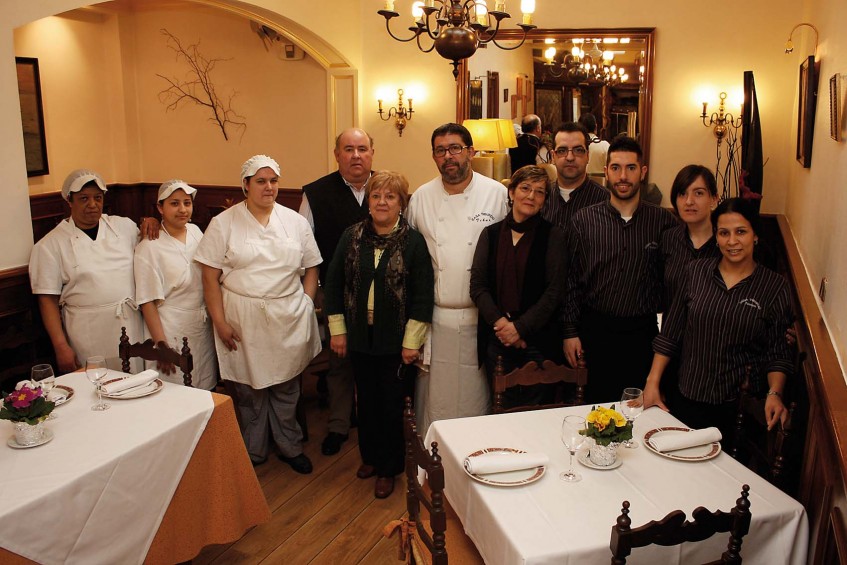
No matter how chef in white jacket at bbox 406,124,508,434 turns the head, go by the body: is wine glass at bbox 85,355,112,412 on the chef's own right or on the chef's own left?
on the chef's own right

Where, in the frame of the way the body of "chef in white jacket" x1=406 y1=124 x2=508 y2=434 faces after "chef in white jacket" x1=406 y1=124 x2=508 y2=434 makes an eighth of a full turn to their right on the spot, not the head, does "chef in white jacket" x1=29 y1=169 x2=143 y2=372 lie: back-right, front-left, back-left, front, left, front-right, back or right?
front-right

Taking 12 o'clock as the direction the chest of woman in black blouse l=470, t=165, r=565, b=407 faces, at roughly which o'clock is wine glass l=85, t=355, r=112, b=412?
The wine glass is roughly at 2 o'clock from the woman in black blouse.

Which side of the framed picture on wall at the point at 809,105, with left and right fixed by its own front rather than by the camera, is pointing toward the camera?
left

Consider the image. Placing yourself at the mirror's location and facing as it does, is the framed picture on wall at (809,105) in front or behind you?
in front

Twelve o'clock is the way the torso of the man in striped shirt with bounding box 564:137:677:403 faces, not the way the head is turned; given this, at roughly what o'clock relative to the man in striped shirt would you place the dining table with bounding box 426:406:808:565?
The dining table is roughly at 12 o'clock from the man in striped shirt.

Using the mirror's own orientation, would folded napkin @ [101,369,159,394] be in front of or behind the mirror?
in front

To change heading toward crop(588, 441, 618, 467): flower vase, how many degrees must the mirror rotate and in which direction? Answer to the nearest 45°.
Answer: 0° — it already faces it

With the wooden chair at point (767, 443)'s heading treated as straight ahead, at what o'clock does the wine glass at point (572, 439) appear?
The wine glass is roughly at 12 o'clock from the wooden chair.

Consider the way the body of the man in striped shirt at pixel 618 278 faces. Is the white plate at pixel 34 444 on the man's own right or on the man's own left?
on the man's own right

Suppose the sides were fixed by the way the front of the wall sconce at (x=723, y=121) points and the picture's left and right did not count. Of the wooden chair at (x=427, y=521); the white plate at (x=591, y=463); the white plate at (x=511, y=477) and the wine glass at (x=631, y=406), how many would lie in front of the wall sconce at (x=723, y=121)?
4

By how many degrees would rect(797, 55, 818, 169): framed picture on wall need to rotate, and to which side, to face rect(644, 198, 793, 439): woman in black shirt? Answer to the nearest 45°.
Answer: approximately 90° to its left

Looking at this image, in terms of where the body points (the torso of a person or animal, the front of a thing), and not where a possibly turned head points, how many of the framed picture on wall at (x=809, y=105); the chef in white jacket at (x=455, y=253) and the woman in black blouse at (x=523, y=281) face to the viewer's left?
1

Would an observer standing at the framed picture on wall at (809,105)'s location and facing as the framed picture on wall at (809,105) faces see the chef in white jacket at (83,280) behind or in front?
in front
